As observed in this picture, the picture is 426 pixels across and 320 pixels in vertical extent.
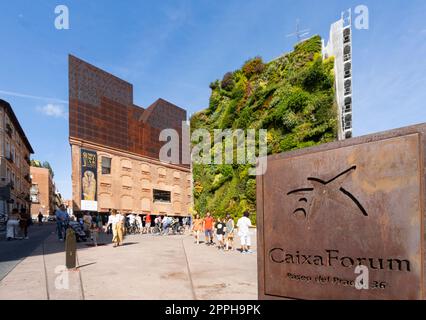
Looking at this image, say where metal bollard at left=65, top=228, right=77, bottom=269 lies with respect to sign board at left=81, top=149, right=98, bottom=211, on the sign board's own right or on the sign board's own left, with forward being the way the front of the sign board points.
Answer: on the sign board's own right

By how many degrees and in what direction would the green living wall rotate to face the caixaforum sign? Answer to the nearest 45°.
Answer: approximately 45° to its left

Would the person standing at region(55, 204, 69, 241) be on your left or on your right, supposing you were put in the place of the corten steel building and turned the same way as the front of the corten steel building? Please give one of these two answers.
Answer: on your right

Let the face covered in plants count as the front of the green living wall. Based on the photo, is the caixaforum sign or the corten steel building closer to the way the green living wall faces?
the caixaforum sign

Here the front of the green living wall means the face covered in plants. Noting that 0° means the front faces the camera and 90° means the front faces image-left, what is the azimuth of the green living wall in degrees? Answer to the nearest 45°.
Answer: approximately 45°

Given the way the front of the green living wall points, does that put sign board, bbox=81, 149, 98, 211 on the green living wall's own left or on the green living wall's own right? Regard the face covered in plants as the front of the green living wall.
on the green living wall's own right

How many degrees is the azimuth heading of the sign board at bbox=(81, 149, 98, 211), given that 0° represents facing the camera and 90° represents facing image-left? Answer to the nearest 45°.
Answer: approximately 315°

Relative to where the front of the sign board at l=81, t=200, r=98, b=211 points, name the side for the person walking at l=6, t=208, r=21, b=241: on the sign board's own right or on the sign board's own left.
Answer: on the sign board's own right
